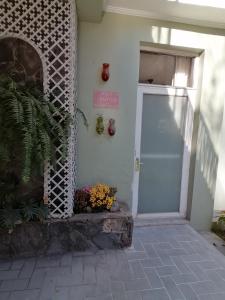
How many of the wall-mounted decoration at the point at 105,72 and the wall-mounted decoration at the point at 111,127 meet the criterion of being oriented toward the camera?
2

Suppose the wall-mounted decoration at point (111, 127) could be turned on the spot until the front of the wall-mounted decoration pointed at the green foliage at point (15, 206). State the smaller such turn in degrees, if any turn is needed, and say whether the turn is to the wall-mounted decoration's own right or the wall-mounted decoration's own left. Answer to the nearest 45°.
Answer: approximately 45° to the wall-mounted decoration's own right

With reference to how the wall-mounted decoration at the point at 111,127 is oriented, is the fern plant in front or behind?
in front

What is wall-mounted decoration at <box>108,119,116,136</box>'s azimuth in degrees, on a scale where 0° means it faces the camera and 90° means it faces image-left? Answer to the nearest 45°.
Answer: approximately 0°

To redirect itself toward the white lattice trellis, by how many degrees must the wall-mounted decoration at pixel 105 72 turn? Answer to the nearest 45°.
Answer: approximately 45° to its right

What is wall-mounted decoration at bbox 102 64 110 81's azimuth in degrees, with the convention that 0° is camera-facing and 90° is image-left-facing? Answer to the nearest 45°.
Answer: approximately 0°
